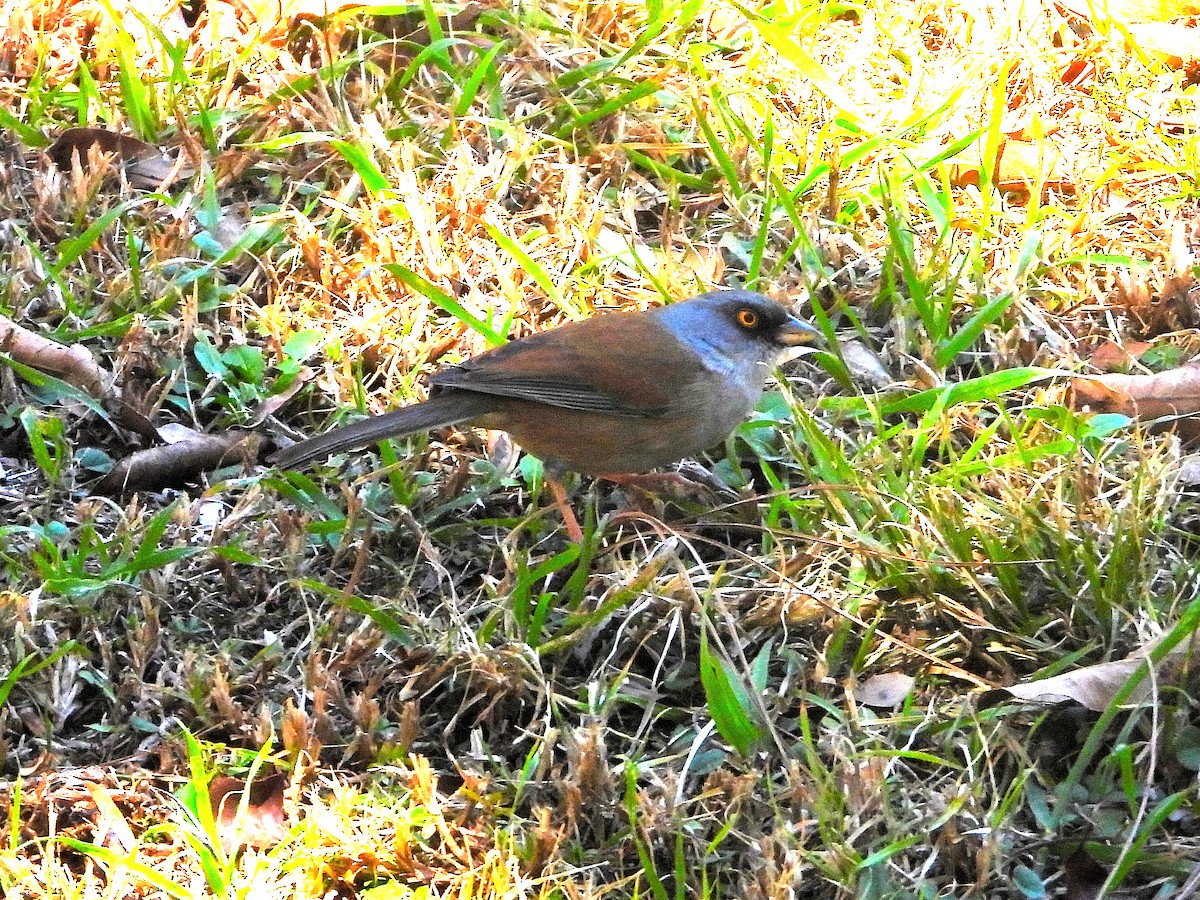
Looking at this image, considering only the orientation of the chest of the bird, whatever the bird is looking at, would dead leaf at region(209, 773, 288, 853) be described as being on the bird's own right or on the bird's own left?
on the bird's own right

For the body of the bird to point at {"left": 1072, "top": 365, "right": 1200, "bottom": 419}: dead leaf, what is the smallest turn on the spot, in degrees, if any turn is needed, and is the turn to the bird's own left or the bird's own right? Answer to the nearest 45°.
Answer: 0° — it already faces it

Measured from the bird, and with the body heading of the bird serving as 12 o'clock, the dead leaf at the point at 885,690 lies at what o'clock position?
The dead leaf is roughly at 2 o'clock from the bird.

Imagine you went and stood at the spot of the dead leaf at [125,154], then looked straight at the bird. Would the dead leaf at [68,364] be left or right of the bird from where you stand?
right

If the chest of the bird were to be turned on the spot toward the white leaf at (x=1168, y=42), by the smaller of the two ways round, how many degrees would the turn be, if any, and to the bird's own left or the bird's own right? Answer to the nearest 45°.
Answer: approximately 45° to the bird's own left

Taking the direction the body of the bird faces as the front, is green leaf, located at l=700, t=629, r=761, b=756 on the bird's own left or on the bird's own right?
on the bird's own right

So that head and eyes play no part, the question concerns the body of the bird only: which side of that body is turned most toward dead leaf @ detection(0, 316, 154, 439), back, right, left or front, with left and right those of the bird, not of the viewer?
back

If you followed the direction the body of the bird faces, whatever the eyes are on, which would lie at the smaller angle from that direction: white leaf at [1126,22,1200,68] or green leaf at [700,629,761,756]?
the white leaf

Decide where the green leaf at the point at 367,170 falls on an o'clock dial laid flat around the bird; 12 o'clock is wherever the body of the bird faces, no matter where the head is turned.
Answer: The green leaf is roughly at 8 o'clock from the bird.

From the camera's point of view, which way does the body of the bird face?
to the viewer's right

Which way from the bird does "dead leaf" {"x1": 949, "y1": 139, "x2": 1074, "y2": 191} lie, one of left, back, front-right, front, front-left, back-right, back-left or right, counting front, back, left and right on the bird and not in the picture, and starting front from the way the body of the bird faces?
front-left
